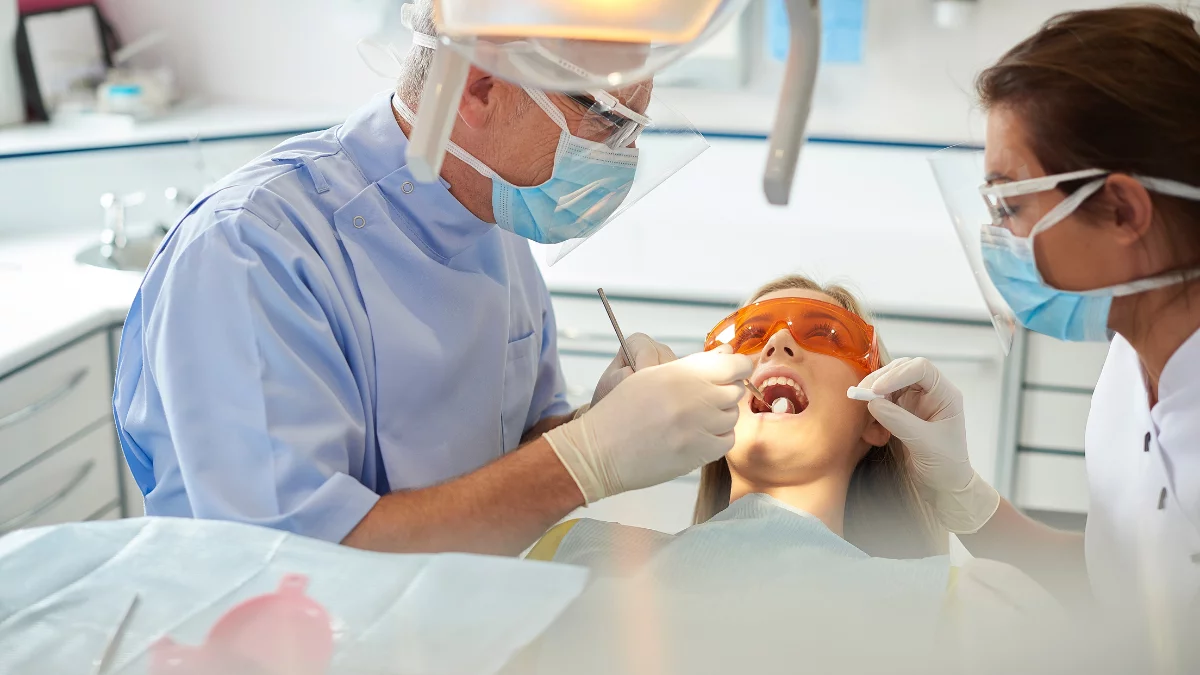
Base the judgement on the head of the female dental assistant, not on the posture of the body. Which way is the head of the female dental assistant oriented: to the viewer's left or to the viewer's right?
to the viewer's left

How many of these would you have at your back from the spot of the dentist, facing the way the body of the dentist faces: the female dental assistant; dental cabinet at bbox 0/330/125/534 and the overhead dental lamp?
1

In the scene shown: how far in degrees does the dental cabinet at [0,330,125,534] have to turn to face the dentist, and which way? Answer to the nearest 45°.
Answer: approximately 45° to its right

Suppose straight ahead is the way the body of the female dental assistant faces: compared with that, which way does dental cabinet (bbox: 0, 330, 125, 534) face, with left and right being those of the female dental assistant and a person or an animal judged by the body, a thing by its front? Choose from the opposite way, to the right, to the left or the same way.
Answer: the opposite way

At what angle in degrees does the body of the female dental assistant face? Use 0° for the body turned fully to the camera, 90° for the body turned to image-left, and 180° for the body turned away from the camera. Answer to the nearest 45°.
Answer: approximately 90°

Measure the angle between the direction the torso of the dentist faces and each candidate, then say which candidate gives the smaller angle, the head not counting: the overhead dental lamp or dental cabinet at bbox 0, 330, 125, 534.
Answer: the overhead dental lamp

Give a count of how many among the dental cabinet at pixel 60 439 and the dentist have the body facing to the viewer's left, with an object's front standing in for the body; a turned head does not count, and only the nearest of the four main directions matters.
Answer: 0

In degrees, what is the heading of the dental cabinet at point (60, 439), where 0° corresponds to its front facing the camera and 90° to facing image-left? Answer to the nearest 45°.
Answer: approximately 315°

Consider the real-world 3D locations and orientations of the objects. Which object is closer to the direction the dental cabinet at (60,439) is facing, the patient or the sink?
the patient

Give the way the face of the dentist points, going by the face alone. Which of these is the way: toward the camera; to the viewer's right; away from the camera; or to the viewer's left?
to the viewer's right

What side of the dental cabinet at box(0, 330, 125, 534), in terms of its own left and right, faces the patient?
front

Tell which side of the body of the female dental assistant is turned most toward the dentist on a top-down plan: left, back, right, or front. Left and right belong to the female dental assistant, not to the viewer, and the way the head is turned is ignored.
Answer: front
